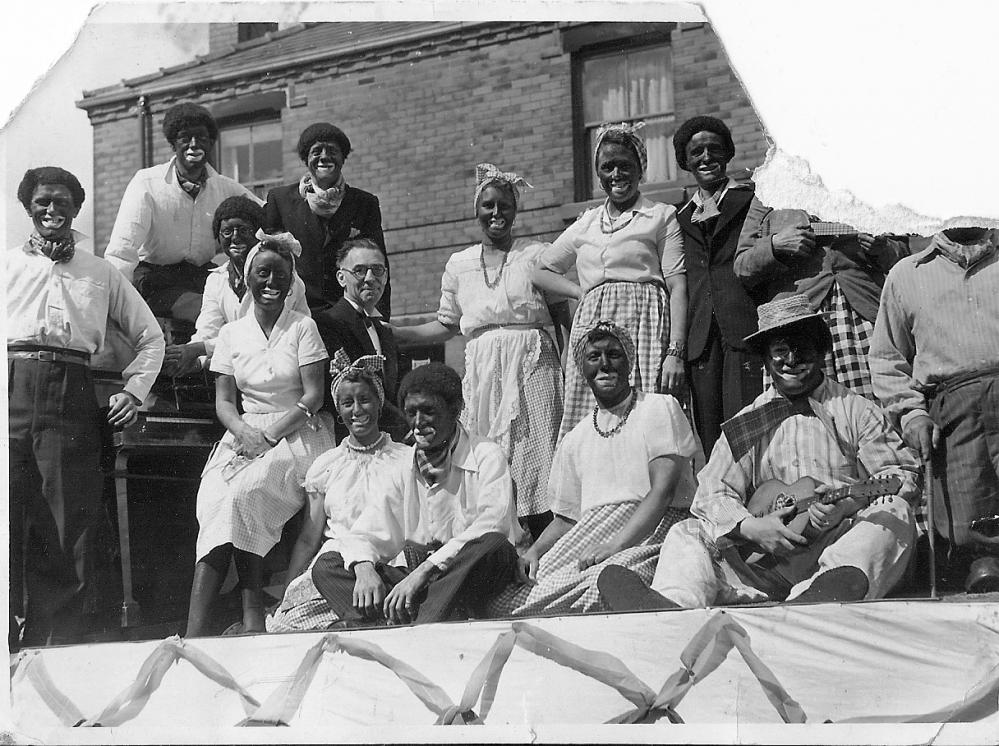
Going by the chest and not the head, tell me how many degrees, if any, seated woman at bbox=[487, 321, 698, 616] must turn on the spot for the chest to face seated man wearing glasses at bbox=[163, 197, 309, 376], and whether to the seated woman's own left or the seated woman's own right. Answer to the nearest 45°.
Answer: approximately 90° to the seated woman's own right

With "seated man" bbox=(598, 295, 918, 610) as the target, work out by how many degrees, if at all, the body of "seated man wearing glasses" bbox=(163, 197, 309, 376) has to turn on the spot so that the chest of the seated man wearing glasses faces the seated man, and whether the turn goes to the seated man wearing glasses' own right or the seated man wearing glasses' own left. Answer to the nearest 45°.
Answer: approximately 45° to the seated man wearing glasses' own left

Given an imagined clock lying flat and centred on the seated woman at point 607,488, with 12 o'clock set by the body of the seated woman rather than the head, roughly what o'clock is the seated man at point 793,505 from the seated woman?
The seated man is roughly at 8 o'clock from the seated woman.

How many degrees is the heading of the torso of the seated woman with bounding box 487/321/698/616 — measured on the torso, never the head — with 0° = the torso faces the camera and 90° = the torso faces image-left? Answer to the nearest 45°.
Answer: approximately 45°

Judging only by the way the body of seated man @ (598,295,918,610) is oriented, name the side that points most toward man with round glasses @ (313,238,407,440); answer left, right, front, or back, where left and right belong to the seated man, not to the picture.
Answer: right

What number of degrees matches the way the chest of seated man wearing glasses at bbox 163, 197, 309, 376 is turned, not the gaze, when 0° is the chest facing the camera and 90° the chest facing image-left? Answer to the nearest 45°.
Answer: approximately 0°

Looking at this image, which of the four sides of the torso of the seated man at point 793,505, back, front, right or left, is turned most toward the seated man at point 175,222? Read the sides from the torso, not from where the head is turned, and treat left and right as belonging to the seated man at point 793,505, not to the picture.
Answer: right

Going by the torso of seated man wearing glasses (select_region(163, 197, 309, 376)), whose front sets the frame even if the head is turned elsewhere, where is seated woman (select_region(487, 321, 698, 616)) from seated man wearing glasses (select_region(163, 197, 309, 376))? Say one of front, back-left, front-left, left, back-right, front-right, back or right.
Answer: front-left

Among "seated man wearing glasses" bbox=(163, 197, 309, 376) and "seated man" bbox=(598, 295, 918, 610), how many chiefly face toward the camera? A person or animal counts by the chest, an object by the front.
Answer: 2

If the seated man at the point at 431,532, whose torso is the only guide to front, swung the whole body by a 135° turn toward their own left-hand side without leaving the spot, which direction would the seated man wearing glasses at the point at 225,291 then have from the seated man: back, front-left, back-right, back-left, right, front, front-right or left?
back-left
